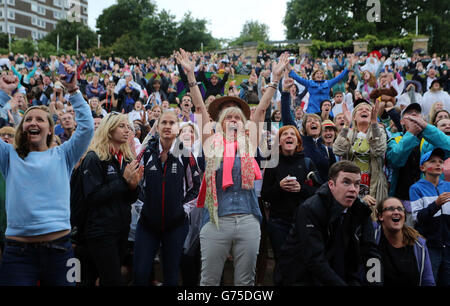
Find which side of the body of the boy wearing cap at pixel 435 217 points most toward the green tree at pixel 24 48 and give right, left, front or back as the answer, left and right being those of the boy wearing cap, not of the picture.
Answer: back

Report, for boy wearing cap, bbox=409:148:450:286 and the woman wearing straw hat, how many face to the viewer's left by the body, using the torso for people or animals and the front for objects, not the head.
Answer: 0

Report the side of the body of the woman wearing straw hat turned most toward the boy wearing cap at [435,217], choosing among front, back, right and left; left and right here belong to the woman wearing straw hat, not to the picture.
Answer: left

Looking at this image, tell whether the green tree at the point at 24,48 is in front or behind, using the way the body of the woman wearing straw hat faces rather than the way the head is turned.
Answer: behind

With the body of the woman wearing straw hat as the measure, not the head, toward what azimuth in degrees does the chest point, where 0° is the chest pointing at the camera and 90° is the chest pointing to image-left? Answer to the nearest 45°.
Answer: approximately 0°

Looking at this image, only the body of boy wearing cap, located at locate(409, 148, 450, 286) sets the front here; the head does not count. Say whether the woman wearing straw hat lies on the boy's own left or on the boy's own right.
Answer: on the boy's own right
